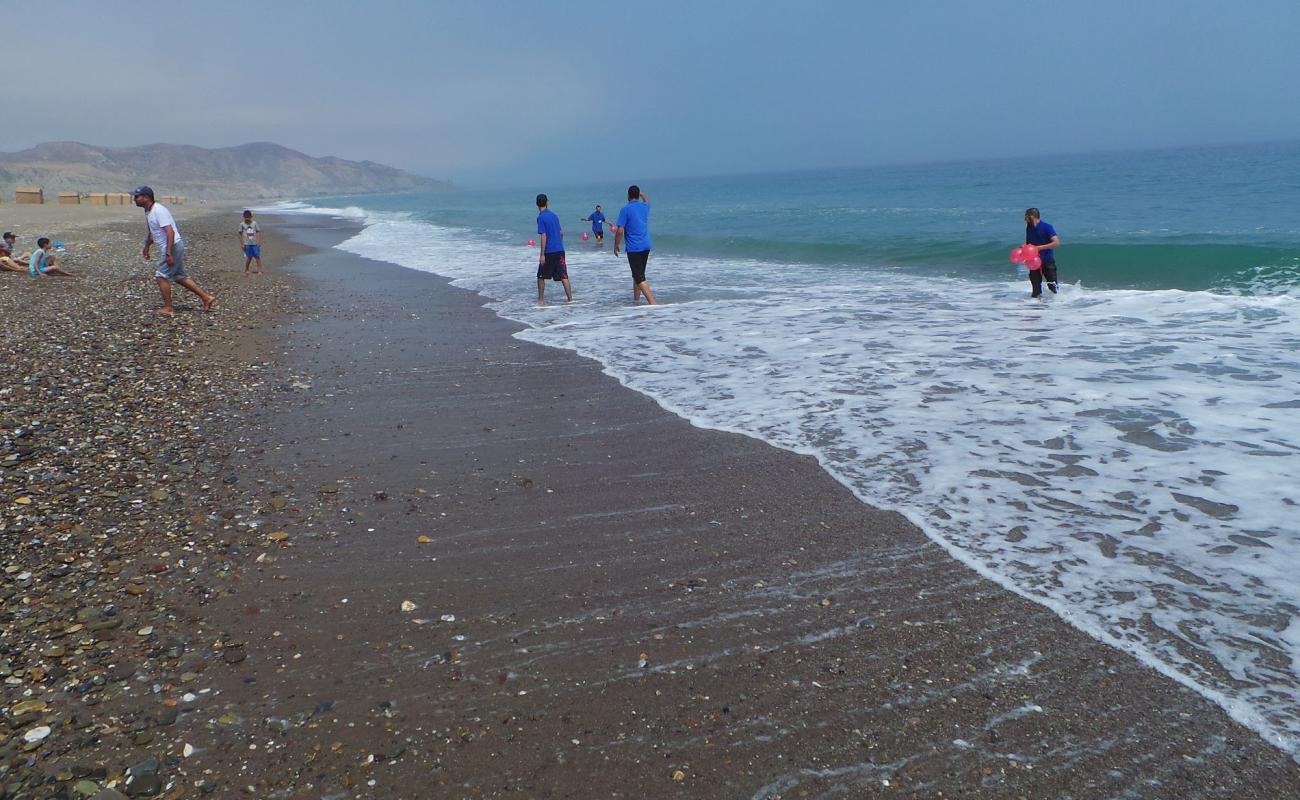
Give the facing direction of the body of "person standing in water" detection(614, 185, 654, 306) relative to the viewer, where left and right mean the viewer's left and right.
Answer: facing away from the viewer

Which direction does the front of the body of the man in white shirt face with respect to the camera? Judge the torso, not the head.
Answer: to the viewer's left

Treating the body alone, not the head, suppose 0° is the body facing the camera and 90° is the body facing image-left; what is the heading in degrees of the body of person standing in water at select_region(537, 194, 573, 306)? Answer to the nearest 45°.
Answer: approximately 135°

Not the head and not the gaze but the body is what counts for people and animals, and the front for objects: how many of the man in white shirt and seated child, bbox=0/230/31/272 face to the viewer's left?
1

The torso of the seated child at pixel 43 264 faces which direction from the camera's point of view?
to the viewer's right

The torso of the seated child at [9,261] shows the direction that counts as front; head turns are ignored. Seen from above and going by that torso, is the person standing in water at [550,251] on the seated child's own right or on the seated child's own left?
on the seated child's own right

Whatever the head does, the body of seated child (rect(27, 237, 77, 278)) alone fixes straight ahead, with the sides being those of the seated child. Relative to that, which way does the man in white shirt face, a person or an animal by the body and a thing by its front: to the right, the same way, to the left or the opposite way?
the opposite way

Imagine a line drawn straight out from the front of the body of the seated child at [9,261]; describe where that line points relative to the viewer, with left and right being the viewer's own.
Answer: facing to the right of the viewer
